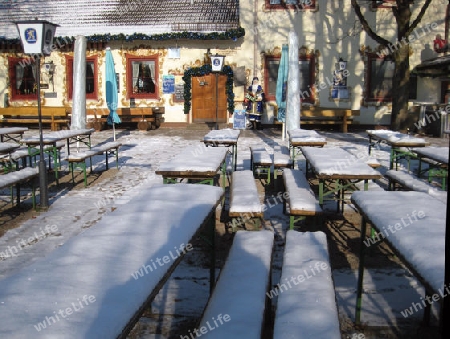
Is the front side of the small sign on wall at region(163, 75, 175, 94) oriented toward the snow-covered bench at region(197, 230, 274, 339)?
yes

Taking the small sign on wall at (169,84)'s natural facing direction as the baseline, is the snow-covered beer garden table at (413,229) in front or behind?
in front

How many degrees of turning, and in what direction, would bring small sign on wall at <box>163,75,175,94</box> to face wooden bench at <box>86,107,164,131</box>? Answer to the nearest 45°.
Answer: approximately 45° to its right

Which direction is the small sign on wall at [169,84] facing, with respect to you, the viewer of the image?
facing the viewer

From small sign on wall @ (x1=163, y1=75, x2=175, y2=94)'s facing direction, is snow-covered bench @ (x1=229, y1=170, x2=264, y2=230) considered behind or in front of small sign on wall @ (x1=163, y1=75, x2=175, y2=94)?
in front

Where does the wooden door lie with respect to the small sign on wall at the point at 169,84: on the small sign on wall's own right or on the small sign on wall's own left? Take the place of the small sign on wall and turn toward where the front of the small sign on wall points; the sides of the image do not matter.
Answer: on the small sign on wall's own left

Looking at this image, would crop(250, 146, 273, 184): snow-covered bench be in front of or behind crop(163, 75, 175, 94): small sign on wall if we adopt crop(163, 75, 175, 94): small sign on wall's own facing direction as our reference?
in front

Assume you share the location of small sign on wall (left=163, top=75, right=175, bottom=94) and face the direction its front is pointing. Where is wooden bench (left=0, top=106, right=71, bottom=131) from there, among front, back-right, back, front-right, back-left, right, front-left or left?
right

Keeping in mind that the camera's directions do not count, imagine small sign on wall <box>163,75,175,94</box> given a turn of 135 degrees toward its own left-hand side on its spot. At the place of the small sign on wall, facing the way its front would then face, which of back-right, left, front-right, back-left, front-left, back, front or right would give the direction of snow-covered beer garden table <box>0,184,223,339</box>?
back-right
